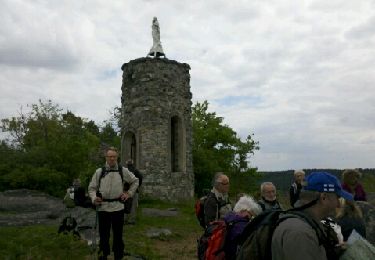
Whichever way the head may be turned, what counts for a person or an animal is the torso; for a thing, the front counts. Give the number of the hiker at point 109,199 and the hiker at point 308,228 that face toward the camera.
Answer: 1

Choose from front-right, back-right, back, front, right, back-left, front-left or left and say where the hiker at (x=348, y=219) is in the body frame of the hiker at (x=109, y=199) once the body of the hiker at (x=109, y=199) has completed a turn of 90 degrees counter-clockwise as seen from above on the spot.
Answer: front-right

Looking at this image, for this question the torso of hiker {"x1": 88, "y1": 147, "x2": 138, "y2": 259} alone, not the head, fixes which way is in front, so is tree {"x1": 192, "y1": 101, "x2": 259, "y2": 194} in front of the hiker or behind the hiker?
behind

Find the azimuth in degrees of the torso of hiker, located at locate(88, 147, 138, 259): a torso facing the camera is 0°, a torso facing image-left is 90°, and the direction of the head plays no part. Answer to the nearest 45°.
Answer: approximately 0°

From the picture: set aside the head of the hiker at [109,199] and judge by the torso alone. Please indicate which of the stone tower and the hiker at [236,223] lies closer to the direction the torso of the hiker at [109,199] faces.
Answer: the hiker

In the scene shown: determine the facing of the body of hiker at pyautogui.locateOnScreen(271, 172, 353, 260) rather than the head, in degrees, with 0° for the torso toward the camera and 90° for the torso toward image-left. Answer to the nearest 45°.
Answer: approximately 270°
